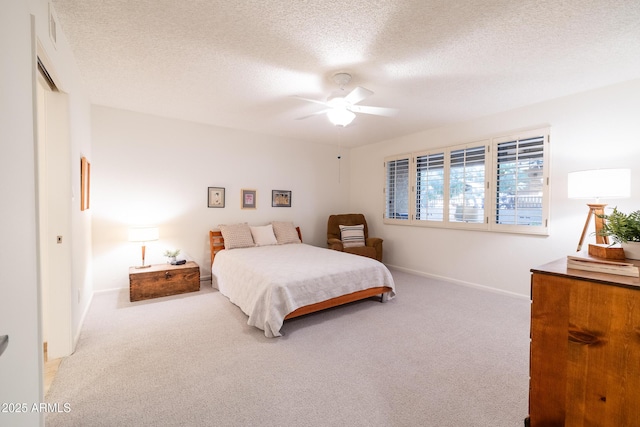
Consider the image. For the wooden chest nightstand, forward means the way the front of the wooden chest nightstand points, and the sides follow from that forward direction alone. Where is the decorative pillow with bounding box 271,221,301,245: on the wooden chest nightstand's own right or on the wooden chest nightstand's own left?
on the wooden chest nightstand's own left

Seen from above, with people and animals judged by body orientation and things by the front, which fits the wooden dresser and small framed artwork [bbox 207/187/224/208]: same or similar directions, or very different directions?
very different directions

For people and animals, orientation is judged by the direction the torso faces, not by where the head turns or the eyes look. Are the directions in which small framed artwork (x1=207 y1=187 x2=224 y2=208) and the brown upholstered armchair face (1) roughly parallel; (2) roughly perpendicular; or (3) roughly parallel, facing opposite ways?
roughly parallel

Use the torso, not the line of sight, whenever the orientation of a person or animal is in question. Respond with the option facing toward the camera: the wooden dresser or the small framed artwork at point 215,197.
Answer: the small framed artwork

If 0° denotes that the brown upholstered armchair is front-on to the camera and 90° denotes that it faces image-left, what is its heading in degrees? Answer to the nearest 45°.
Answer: approximately 315°

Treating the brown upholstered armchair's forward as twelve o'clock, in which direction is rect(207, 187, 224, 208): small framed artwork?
The small framed artwork is roughly at 4 o'clock from the brown upholstered armchair.

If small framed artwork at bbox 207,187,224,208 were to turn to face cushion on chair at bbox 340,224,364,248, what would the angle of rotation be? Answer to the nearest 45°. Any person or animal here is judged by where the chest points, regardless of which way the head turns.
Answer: approximately 90° to its left

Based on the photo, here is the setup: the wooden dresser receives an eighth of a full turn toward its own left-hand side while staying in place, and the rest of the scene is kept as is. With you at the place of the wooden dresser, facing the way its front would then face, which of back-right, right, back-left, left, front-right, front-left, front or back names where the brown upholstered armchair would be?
front-right

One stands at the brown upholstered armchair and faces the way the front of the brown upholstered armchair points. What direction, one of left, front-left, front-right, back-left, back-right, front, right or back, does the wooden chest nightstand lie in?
right

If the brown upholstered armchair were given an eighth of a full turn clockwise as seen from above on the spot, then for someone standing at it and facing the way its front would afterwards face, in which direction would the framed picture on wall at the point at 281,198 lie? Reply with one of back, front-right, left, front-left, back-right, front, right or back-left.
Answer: right

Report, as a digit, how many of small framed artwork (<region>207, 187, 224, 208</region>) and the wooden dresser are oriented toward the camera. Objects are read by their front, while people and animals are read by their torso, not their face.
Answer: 1

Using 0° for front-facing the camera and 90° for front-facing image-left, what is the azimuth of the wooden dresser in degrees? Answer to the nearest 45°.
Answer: approximately 135°

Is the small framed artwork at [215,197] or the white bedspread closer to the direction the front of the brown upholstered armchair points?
the white bedspread

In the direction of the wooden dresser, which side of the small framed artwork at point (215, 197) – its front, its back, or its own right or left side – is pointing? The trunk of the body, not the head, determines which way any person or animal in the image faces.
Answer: front

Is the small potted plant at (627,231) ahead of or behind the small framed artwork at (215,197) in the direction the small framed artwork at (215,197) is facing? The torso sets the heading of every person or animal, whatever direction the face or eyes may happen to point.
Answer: ahead

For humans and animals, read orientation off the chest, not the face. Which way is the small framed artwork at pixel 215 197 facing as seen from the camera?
toward the camera
